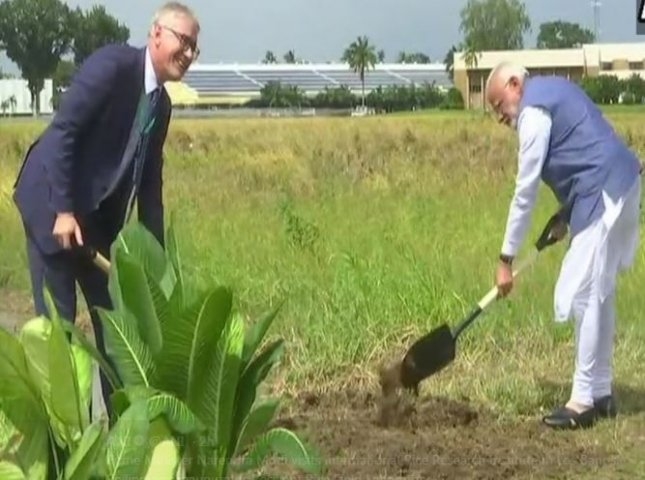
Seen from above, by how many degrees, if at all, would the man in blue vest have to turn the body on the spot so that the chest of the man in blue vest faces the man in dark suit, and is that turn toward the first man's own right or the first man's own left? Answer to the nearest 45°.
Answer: approximately 45° to the first man's own left

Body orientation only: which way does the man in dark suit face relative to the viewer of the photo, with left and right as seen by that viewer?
facing the viewer and to the right of the viewer

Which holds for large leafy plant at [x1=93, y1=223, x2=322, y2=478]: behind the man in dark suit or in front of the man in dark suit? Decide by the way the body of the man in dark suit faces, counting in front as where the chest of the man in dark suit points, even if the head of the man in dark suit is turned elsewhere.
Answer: in front

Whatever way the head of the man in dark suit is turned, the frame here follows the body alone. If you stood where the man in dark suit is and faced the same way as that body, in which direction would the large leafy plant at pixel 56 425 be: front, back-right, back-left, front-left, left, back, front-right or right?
front-right

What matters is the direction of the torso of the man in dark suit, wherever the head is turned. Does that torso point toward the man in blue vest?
no

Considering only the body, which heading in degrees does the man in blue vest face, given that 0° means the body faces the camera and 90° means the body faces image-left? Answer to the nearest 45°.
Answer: approximately 90°

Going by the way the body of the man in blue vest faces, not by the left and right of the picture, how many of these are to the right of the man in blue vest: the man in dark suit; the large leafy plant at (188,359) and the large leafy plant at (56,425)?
0

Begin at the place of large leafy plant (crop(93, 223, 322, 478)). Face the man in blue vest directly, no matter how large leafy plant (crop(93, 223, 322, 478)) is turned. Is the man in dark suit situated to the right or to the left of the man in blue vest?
left

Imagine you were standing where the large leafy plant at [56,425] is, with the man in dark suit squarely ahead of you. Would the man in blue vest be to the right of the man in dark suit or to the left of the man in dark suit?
right

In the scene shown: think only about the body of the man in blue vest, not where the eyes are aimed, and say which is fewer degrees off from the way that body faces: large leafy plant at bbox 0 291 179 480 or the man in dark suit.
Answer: the man in dark suit

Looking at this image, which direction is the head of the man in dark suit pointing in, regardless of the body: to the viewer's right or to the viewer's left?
to the viewer's right

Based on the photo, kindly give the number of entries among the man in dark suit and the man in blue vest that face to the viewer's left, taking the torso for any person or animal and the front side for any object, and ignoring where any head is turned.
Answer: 1

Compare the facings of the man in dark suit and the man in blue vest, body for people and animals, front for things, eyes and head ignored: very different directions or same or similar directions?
very different directions

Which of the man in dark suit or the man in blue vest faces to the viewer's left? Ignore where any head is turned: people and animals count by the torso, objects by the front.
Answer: the man in blue vest

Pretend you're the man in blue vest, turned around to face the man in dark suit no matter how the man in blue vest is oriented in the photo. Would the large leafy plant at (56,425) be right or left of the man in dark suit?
left
